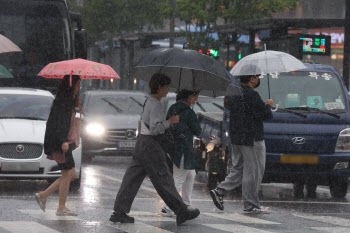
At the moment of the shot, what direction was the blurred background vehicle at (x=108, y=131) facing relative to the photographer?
facing the viewer

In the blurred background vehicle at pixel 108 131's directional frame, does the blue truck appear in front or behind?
in front

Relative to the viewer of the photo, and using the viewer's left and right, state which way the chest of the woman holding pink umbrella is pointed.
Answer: facing to the right of the viewer

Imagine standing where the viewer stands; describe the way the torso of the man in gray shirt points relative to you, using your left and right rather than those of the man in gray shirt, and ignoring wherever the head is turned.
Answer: facing to the right of the viewer

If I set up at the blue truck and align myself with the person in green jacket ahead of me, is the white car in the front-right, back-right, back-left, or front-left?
front-right

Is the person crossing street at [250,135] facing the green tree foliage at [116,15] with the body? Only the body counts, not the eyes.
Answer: no

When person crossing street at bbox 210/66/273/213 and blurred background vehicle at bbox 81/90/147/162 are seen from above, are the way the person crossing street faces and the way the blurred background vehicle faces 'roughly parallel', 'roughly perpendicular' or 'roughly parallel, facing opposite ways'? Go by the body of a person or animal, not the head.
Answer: roughly perpendicular

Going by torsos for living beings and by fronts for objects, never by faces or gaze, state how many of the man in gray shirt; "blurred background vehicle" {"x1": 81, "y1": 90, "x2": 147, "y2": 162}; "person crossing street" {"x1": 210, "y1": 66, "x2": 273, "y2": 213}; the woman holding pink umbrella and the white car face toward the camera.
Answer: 2

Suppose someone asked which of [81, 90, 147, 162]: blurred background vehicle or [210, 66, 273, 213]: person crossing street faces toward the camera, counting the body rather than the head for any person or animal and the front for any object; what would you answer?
the blurred background vehicle

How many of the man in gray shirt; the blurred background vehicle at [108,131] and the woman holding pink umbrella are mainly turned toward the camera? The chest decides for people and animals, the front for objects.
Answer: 1

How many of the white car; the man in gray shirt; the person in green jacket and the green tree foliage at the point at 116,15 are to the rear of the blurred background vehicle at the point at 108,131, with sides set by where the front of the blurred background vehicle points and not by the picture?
1

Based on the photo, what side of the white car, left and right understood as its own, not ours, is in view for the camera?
front

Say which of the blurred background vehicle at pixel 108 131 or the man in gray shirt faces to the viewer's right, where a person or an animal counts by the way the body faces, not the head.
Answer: the man in gray shirt
